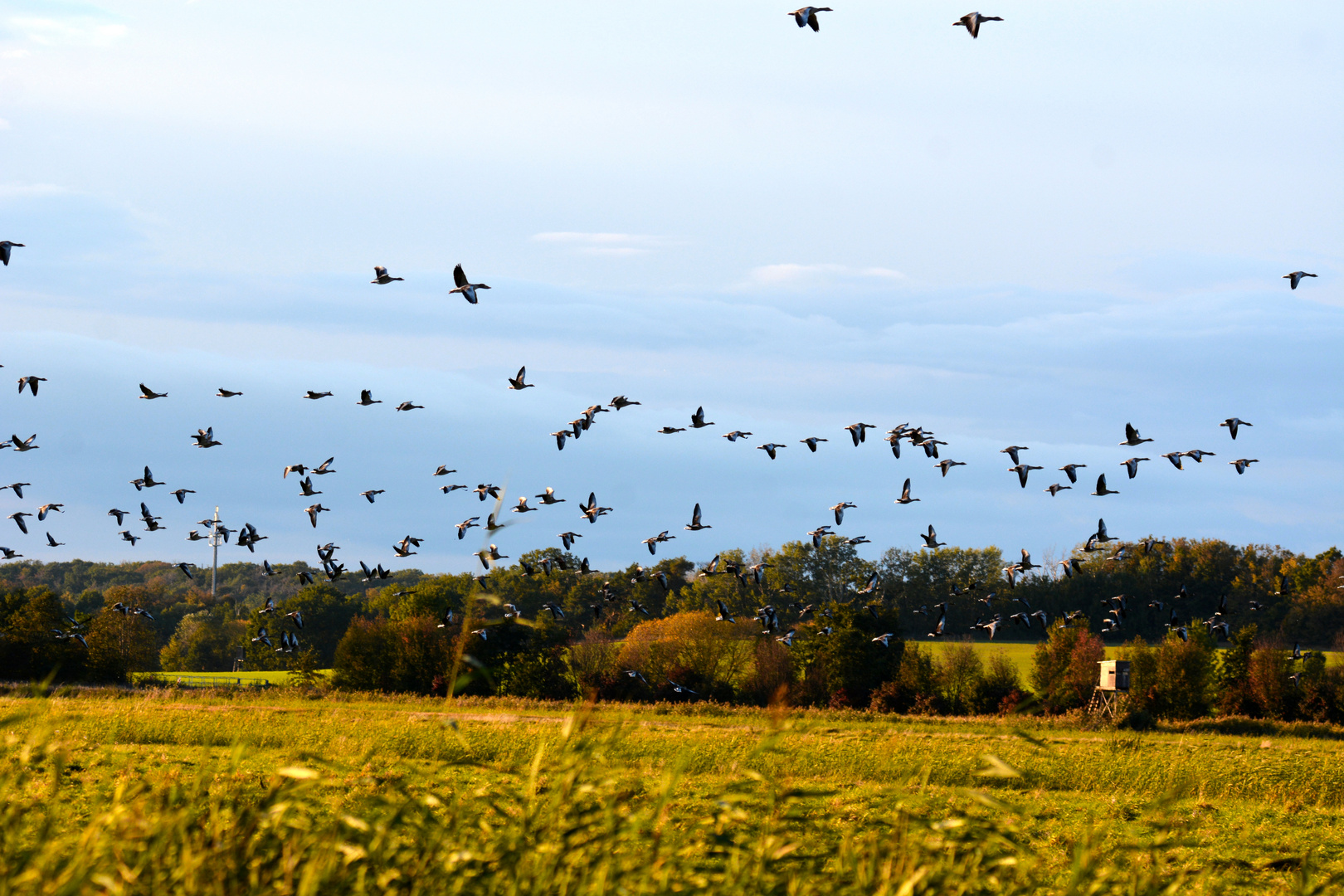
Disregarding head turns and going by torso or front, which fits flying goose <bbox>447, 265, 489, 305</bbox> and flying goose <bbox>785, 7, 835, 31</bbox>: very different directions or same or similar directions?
same or similar directions

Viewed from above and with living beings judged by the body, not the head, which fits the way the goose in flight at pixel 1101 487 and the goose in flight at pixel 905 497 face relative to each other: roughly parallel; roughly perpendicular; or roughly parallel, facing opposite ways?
roughly parallel

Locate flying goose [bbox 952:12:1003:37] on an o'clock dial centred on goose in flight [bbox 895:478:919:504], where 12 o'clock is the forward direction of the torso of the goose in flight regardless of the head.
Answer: The flying goose is roughly at 3 o'clock from the goose in flight.

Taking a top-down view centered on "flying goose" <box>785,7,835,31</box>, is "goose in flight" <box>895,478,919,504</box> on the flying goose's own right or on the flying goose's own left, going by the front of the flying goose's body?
on the flying goose's own left
